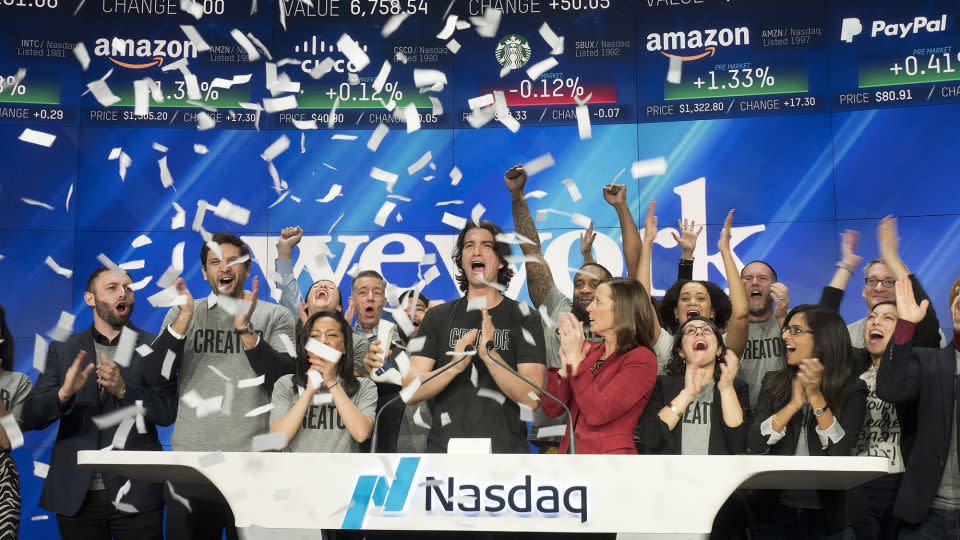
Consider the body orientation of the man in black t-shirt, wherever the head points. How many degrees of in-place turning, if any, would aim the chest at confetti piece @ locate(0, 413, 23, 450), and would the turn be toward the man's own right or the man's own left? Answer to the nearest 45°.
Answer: approximately 90° to the man's own right

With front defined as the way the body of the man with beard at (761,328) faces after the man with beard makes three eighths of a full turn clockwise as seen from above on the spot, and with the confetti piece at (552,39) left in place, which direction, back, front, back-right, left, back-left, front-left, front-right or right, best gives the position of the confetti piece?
front

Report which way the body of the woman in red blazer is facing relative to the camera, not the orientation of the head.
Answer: to the viewer's left

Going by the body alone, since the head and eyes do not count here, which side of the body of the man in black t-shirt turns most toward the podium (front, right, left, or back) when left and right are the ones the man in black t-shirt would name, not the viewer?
front

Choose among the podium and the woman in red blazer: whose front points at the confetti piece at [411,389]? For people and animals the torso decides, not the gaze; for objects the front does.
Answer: the woman in red blazer

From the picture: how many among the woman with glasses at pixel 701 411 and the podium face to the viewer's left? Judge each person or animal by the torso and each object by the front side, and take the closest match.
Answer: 0

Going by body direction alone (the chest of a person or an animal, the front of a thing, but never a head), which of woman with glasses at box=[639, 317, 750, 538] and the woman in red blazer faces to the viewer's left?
the woman in red blazer

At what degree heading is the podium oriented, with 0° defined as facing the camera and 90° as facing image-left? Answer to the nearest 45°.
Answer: approximately 0°

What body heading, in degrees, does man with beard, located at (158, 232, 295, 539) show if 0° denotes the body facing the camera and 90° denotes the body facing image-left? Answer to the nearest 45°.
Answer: approximately 0°
